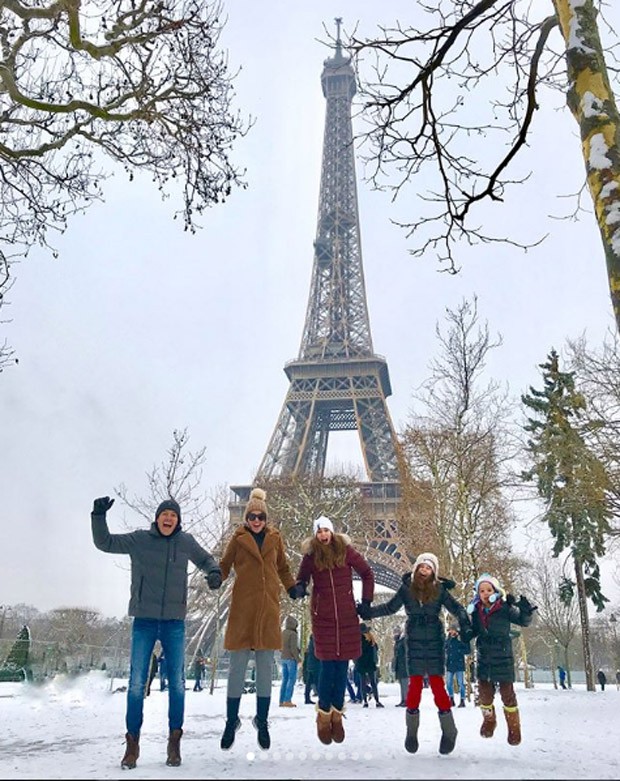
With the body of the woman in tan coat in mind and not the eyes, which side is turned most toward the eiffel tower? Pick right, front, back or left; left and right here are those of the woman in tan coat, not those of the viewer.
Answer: back

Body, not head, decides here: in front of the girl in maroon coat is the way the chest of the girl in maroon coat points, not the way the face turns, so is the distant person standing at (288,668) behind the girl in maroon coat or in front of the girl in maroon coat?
behind

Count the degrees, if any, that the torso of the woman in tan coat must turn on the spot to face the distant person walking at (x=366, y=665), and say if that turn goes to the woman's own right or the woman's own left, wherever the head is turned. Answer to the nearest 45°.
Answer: approximately 180°

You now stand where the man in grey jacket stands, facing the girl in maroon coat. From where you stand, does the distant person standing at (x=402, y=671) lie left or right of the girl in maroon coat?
left

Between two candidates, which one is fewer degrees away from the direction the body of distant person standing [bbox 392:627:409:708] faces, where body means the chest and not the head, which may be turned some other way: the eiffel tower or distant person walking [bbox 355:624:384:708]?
the distant person walking

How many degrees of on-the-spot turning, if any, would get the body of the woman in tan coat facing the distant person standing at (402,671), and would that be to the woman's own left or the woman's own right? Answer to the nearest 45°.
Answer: approximately 180°
